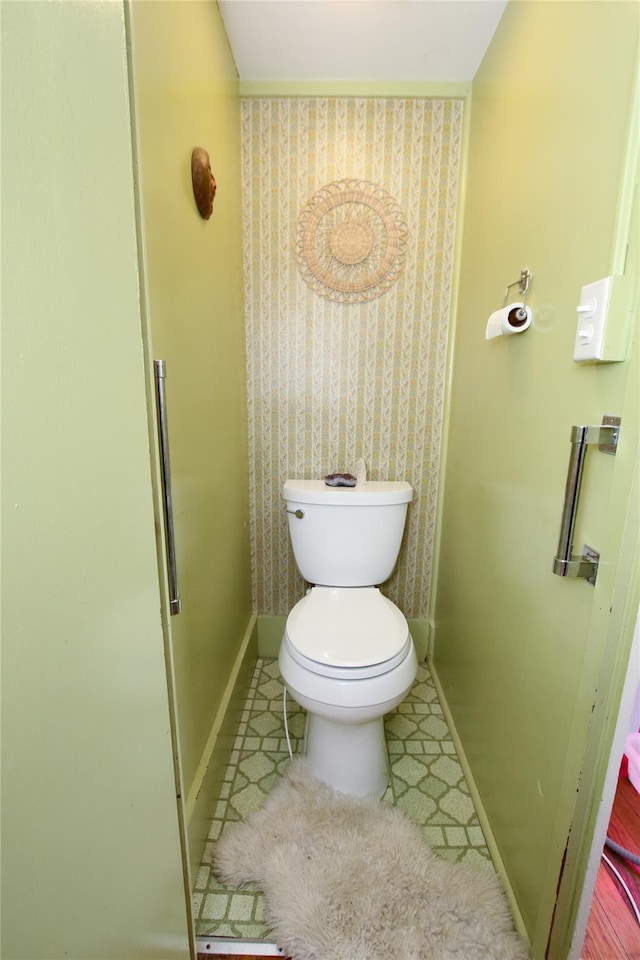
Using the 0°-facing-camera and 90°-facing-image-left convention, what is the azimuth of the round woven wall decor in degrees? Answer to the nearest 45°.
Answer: approximately 0°

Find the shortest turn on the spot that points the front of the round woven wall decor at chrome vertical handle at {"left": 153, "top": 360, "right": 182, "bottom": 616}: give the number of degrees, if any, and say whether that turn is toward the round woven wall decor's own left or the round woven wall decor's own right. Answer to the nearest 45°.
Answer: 0° — it already faces it

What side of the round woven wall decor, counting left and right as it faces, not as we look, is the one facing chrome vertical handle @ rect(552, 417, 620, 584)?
front
